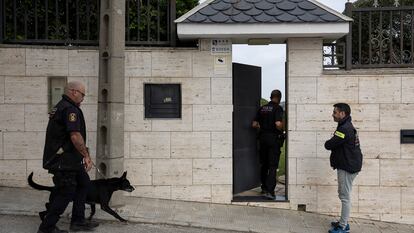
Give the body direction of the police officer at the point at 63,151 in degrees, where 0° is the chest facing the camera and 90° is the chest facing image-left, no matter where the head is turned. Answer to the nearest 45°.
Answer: approximately 270°

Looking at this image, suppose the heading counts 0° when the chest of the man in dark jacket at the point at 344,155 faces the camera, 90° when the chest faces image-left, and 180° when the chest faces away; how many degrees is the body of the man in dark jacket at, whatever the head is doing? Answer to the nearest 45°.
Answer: approximately 90°

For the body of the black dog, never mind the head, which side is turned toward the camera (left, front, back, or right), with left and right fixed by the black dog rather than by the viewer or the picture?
right

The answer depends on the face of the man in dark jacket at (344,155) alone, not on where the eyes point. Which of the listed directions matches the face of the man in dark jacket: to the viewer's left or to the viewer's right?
to the viewer's left

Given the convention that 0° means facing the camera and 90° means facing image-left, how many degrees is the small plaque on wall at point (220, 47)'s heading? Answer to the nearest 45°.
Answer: approximately 0°

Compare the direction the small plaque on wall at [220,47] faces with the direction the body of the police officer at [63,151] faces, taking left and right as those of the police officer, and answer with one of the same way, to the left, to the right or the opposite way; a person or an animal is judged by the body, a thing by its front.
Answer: to the right

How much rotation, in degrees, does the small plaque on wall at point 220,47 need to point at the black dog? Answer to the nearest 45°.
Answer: approximately 45° to its right

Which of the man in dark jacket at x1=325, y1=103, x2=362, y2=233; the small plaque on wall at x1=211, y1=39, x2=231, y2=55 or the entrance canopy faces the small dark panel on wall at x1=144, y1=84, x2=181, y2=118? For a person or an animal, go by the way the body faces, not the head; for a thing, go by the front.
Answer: the man in dark jacket

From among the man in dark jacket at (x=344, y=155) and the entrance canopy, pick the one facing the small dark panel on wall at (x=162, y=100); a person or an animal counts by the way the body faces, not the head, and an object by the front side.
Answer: the man in dark jacket
